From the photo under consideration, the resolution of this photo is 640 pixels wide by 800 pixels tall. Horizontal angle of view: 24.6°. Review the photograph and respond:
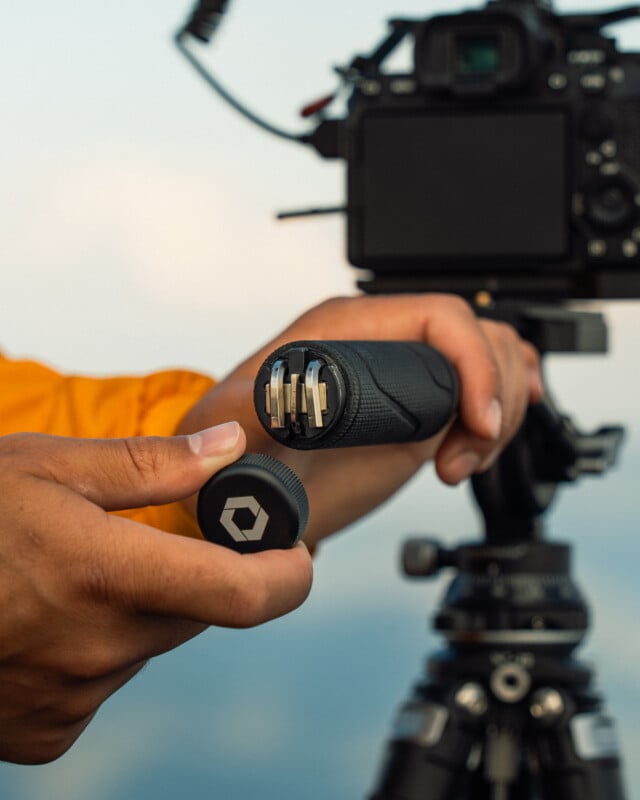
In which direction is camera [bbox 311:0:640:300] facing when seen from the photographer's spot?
facing away from the viewer
